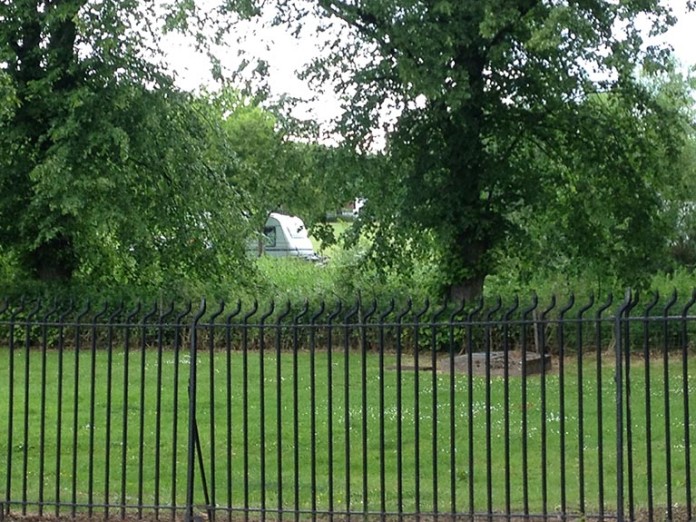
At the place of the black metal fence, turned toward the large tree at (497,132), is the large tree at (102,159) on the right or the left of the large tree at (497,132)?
left

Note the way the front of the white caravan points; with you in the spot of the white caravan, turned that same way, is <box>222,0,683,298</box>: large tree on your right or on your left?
on your left

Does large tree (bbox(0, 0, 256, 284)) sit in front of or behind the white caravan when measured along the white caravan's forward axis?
in front
